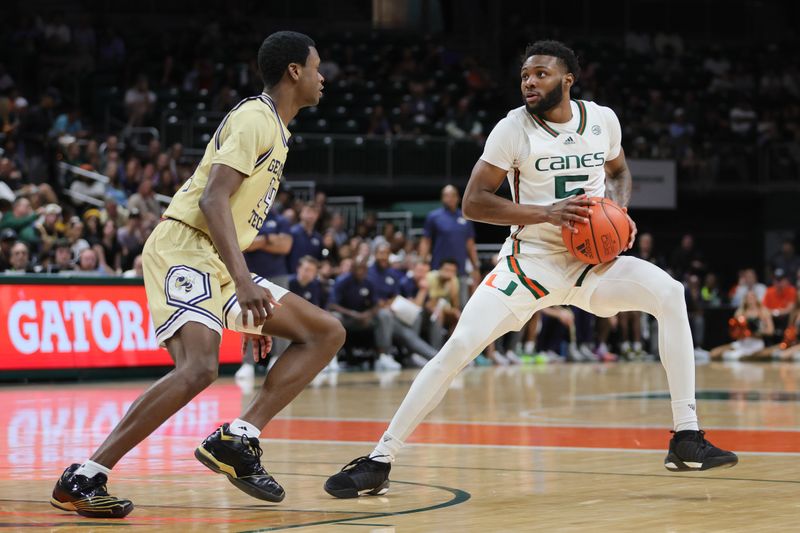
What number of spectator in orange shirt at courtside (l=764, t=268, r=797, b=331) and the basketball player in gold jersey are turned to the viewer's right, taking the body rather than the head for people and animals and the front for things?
1

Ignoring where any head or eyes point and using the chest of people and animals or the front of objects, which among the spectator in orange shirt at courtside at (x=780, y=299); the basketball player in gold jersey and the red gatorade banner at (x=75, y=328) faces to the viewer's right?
the basketball player in gold jersey

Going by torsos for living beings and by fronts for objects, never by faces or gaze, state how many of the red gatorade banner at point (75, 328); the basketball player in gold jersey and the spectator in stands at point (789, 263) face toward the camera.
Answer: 2

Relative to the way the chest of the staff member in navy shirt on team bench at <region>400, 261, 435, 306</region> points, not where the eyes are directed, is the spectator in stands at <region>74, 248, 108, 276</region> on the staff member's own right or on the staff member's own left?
on the staff member's own right

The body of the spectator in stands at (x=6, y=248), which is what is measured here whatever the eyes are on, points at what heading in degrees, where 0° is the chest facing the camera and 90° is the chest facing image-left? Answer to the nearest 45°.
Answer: approximately 315°

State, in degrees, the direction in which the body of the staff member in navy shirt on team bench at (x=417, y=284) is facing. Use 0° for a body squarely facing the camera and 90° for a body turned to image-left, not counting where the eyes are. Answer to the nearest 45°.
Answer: approximately 315°

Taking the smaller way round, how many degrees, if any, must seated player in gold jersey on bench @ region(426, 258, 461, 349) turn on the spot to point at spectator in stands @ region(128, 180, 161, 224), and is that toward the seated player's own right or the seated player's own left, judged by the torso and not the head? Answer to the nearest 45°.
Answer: approximately 90° to the seated player's own right

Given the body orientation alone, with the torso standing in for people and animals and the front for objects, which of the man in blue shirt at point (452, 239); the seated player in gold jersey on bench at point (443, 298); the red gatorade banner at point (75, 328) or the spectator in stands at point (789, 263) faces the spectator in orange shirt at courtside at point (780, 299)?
the spectator in stands at point (789, 263)
